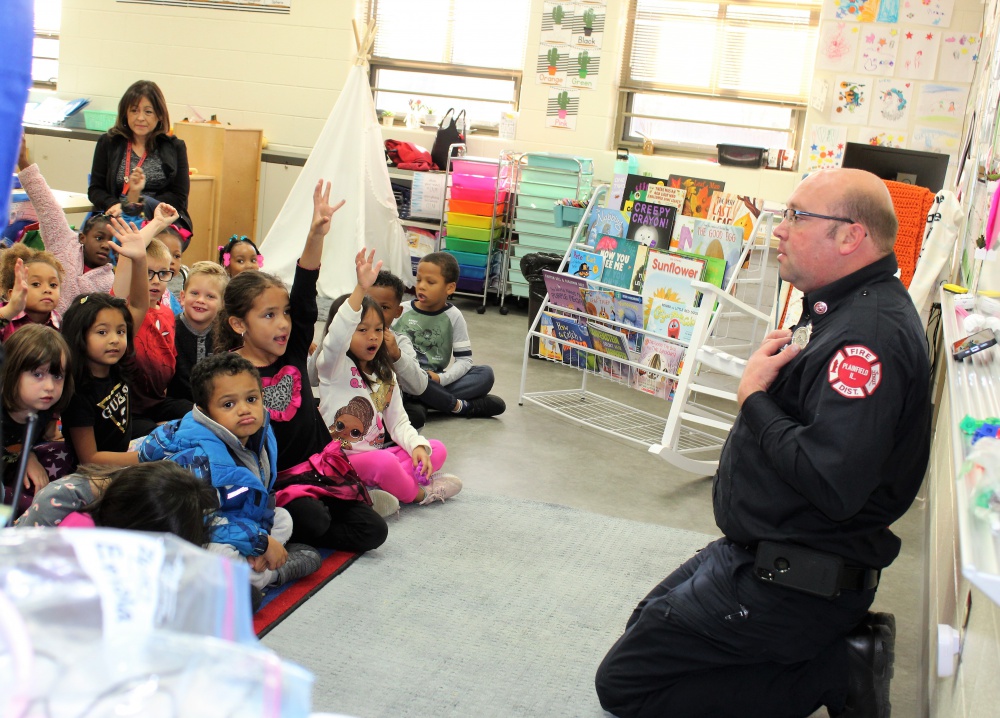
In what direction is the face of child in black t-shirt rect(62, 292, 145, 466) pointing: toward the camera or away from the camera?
toward the camera

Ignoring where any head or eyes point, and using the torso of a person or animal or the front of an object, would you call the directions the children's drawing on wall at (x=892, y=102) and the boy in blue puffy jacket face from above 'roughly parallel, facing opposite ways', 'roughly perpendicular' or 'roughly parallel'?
roughly perpendicular

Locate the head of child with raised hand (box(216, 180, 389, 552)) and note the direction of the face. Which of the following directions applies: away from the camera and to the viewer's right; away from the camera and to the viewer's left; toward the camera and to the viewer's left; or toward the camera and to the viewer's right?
toward the camera and to the viewer's right

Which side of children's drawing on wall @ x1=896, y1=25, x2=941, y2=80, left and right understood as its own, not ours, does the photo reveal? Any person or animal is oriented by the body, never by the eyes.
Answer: front

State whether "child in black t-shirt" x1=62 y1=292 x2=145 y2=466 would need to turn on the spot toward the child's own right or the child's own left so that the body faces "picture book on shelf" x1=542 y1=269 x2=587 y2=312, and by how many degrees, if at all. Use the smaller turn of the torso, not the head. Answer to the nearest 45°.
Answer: approximately 90° to the child's own left

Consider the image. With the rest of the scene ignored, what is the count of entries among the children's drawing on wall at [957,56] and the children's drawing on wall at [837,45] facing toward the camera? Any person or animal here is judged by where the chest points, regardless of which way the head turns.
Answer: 2

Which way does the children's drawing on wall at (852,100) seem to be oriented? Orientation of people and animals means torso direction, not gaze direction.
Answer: toward the camera

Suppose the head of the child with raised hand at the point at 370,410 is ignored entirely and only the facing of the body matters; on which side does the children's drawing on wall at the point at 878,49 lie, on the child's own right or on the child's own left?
on the child's own left

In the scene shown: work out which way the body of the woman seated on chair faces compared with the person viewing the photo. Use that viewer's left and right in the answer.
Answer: facing the viewer

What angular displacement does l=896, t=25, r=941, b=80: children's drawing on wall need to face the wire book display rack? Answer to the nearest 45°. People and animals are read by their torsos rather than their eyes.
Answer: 0° — it already faces it

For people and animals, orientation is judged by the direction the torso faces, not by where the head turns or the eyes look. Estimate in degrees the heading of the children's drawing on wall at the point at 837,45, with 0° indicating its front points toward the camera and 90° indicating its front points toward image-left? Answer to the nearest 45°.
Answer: approximately 0°

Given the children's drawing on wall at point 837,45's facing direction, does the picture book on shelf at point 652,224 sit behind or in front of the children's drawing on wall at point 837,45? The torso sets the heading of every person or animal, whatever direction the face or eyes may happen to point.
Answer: in front

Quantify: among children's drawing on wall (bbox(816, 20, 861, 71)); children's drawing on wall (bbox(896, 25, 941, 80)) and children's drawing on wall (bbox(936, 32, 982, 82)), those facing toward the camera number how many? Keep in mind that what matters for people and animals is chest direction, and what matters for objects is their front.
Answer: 3

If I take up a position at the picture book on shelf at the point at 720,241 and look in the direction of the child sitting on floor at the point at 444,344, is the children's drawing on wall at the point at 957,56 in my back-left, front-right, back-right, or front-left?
back-right
